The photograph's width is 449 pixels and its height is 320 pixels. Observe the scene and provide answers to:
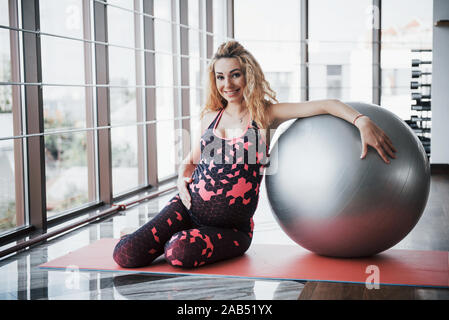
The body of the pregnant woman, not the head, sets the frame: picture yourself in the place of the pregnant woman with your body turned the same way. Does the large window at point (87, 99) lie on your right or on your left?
on your right

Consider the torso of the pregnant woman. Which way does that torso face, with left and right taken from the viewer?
facing the viewer and to the left of the viewer

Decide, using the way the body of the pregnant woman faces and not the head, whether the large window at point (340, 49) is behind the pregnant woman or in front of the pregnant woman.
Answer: behind

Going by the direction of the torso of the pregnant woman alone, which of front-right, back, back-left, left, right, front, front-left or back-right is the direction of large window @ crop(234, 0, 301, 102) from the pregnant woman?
back-right

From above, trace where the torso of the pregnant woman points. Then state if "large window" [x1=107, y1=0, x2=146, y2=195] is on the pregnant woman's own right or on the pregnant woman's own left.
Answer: on the pregnant woman's own right

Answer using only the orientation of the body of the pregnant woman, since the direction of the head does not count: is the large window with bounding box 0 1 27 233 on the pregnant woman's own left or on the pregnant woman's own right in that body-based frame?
on the pregnant woman's own right
